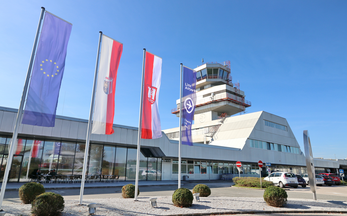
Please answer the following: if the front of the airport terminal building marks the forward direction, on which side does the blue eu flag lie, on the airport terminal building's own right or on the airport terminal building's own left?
on the airport terminal building's own right

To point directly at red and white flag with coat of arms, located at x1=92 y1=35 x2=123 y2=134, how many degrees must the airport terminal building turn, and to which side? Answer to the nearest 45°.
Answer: approximately 45° to its right

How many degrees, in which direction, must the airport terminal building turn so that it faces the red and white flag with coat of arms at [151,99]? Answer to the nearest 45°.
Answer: approximately 45° to its right

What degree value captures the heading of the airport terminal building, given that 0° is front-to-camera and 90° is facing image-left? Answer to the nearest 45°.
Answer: approximately 315°

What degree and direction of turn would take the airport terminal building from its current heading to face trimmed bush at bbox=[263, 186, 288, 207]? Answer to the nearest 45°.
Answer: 0° — it already faces it

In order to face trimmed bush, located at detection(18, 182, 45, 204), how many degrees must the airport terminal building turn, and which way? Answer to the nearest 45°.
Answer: approximately 45° to its right

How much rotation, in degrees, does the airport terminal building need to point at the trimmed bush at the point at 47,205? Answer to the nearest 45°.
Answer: approximately 45° to its right
